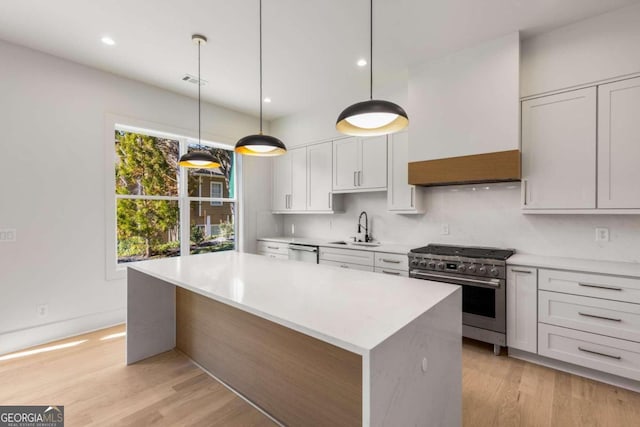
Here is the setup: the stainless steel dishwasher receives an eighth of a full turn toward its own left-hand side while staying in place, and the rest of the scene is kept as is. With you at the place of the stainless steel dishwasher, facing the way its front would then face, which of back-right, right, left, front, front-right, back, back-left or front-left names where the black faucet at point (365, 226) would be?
left

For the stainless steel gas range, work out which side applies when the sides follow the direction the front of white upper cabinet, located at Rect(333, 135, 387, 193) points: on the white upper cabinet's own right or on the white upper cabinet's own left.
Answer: on the white upper cabinet's own left

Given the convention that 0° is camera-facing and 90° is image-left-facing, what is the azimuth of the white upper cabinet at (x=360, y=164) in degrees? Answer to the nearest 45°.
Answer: approximately 45°

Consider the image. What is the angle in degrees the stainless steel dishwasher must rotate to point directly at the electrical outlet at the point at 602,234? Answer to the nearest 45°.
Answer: approximately 90° to its left

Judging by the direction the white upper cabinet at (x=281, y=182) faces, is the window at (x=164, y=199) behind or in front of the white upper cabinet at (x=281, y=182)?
in front

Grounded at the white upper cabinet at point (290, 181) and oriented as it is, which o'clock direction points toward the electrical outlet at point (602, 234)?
The electrical outlet is roughly at 9 o'clock from the white upper cabinet.

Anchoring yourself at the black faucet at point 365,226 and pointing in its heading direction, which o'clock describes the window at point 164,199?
The window is roughly at 1 o'clock from the black faucet.

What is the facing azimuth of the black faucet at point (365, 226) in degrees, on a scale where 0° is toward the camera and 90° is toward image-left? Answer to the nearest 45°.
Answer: approximately 45°

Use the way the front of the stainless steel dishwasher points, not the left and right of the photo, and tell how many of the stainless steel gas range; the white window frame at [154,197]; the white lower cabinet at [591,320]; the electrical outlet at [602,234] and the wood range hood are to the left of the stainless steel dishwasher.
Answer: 4

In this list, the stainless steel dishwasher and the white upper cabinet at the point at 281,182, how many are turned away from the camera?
0

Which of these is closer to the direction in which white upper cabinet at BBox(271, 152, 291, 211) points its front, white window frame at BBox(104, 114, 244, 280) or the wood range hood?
the white window frame

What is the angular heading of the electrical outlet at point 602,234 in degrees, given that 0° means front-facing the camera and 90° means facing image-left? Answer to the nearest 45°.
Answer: approximately 0°
